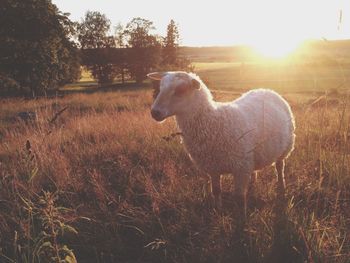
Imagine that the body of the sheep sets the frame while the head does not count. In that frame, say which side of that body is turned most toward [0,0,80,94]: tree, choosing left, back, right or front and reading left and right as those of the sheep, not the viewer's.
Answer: right

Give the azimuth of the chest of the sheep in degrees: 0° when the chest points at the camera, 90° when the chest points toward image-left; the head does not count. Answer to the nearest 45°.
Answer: approximately 45°
